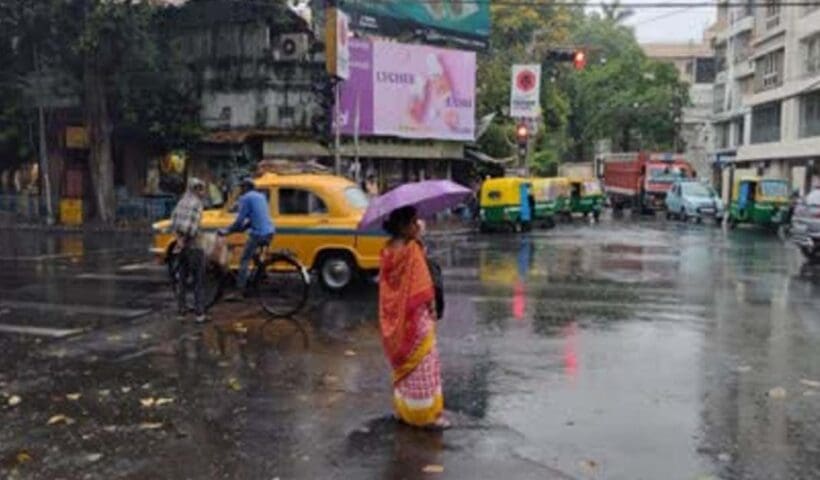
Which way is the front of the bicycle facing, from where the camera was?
facing to the left of the viewer

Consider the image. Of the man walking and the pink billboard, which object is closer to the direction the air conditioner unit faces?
the man walking

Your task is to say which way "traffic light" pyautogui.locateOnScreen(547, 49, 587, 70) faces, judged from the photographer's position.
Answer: facing the viewer

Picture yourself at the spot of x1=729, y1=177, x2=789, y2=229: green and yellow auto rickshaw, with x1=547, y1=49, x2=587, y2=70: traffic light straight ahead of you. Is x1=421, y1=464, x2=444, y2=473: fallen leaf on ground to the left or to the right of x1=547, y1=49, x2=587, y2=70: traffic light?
left

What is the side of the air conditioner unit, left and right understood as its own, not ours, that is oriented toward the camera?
front

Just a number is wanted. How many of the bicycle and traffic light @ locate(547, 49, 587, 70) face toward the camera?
1

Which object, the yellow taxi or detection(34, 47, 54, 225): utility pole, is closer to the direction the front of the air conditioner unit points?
the yellow taxi

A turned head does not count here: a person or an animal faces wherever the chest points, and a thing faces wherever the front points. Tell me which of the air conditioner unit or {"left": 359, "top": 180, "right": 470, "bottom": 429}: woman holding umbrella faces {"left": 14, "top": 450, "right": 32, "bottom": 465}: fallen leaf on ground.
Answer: the air conditioner unit

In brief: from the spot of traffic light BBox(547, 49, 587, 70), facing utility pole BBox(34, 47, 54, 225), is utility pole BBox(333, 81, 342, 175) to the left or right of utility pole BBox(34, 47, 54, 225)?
left

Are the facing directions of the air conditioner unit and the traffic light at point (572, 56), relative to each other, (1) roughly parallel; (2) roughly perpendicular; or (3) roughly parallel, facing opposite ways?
roughly parallel
